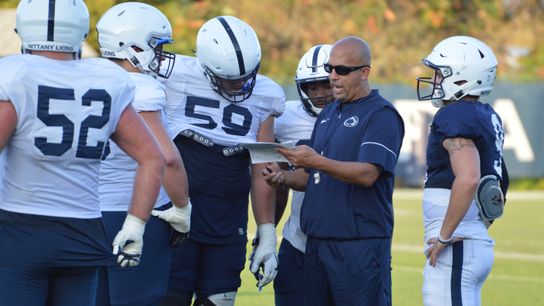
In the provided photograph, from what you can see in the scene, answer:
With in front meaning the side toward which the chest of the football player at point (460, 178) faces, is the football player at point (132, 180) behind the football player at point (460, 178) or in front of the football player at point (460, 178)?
in front

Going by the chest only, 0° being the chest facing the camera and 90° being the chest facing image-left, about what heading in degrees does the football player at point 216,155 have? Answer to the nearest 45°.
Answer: approximately 0°

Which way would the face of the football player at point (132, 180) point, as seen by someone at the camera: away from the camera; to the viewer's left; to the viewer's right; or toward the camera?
to the viewer's right

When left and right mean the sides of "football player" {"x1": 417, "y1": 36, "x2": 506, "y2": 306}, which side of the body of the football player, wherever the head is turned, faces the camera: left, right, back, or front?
left

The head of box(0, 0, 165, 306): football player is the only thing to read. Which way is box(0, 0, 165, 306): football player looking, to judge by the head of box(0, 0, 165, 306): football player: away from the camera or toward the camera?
away from the camera

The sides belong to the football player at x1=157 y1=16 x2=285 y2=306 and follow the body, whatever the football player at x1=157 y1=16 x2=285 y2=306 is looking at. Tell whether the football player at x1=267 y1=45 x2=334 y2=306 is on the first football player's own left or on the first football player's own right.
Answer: on the first football player's own left

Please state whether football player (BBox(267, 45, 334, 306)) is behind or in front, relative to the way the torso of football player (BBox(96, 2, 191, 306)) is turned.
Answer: in front

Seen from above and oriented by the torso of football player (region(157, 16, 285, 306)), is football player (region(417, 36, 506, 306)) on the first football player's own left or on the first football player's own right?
on the first football player's own left

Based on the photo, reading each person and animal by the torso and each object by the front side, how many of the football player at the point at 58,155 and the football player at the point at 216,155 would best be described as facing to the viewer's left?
0

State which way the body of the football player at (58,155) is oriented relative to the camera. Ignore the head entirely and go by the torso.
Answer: away from the camera
